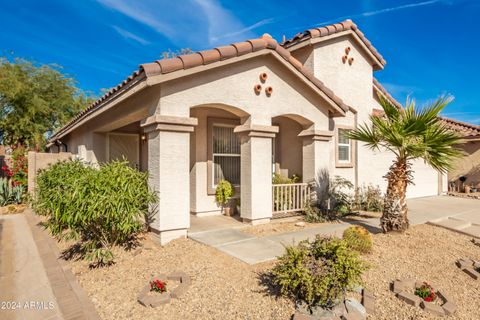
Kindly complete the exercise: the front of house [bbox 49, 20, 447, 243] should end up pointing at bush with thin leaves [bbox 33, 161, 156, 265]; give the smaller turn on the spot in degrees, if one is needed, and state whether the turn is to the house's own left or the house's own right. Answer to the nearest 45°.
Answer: approximately 90° to the house's own right

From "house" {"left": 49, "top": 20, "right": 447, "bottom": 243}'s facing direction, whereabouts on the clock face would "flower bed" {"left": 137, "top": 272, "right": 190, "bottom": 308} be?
The flower bed is roughly at 2 o'clock from the house.

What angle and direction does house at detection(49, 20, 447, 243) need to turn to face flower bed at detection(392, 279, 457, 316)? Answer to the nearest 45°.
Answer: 0° — it already faces it

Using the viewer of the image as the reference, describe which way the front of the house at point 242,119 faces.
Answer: facing the viewer and to the right of the viewer

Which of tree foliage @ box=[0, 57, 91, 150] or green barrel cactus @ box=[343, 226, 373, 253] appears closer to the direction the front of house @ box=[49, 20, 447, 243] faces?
the green barrel cactus

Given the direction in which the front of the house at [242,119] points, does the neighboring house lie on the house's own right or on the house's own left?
on the house's own left

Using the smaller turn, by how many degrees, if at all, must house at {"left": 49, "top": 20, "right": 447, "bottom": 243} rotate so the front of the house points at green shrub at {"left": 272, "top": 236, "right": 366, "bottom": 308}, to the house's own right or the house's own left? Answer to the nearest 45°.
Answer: approximately 45° to the house's own right
